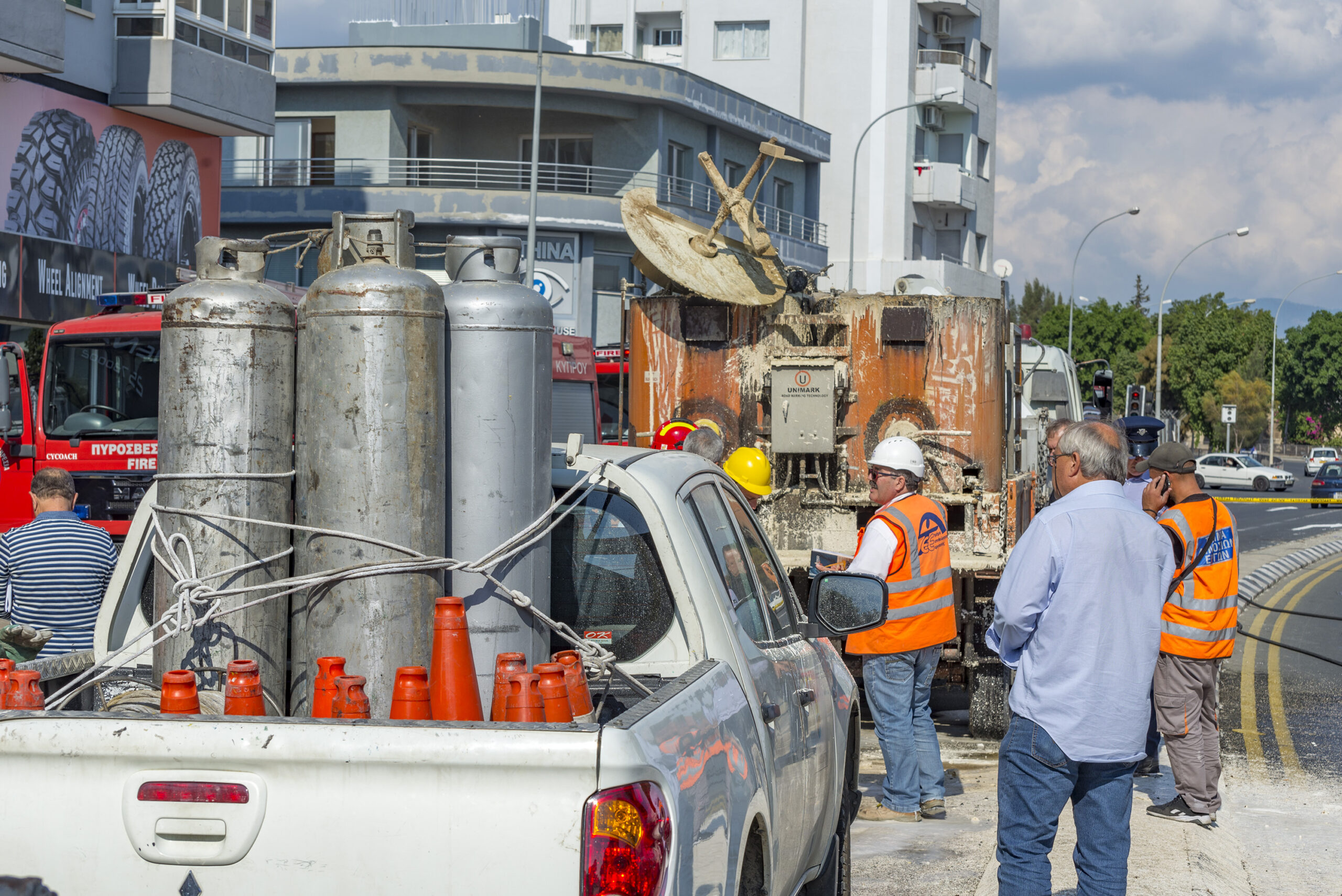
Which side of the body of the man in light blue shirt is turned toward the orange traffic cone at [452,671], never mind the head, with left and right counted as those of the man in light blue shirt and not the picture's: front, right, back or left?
left

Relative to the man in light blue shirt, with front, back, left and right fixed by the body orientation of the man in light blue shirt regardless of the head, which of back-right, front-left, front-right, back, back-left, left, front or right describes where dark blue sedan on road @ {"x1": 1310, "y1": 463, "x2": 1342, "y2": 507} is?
front-right

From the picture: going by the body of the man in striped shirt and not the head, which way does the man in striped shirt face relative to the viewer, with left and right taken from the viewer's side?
facing away from the viewer

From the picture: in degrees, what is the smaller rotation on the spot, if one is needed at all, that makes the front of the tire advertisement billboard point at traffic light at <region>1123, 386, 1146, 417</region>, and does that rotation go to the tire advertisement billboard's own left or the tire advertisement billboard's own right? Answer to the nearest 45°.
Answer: approximately 45° to the tire advertisement billboard's own left

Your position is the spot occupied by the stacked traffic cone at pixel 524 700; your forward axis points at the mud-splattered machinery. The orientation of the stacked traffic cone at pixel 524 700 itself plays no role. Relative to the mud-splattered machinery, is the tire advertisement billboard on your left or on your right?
left

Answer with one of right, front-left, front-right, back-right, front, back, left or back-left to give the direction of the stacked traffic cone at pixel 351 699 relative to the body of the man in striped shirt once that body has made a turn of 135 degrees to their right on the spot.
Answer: front-right

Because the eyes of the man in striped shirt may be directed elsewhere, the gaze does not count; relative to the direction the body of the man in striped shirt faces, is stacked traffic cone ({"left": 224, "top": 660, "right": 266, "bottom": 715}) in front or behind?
behind

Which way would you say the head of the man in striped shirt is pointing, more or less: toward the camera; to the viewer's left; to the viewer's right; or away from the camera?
away from the camera

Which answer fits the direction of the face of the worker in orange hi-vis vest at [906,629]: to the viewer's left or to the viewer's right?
to the viewer's left
